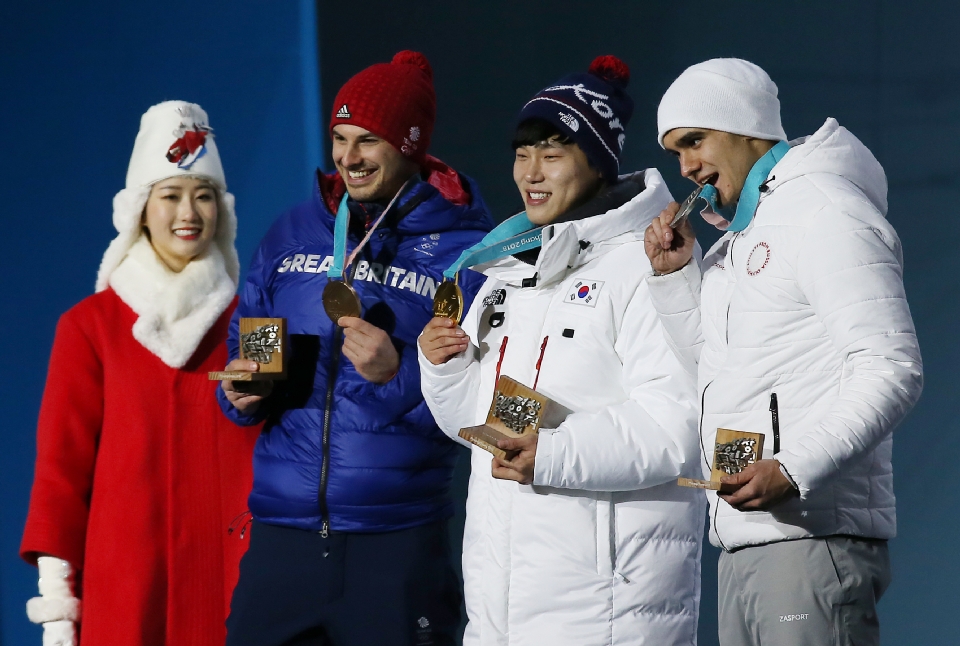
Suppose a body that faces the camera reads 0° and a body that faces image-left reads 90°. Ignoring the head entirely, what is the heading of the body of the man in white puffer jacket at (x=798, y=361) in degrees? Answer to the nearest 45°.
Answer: approximately 45°

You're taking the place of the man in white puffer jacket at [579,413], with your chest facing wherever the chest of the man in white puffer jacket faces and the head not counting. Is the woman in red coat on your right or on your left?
on your right

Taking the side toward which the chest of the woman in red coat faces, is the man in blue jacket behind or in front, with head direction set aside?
in front

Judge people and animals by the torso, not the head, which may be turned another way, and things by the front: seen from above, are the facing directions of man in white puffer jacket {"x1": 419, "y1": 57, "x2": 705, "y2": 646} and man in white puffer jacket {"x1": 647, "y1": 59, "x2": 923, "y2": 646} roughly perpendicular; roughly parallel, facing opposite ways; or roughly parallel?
roughly parallel

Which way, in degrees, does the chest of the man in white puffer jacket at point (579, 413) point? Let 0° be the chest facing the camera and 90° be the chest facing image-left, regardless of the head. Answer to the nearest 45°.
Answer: approximately 45°

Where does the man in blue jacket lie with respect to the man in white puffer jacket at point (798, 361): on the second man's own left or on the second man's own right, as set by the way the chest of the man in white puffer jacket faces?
on the second man's own right

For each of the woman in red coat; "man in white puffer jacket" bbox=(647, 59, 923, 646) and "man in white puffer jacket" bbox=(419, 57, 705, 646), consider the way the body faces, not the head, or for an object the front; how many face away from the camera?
0

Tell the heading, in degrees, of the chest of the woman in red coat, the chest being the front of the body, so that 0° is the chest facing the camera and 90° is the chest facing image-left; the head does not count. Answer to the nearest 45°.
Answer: approximately 315°

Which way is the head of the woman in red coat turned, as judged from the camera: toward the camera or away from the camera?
toward the camera
